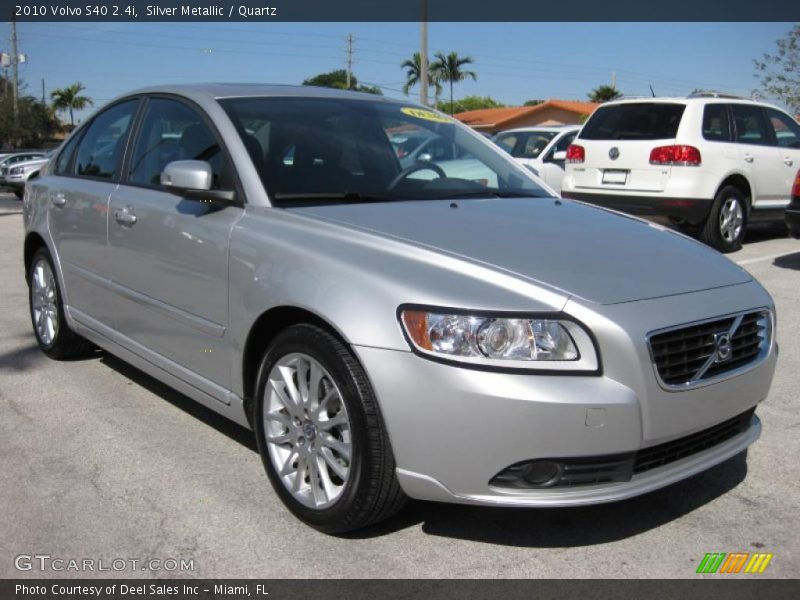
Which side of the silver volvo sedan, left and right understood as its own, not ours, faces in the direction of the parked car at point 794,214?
left

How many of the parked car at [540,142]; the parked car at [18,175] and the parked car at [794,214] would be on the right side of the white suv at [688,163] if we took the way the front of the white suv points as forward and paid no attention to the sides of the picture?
1

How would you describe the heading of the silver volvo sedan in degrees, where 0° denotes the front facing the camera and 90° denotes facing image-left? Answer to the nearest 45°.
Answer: approximately 315°

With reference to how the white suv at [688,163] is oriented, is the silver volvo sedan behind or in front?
behind

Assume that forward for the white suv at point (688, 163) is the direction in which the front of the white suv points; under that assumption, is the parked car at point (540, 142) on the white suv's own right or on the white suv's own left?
on the white suv's own left

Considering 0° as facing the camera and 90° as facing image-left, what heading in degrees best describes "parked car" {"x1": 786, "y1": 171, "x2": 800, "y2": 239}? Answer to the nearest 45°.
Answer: approximately 225°

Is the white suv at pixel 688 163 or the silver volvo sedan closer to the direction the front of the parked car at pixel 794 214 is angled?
the white suv

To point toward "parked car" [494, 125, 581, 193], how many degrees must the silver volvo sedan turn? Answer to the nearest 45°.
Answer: approximately 135° to its left

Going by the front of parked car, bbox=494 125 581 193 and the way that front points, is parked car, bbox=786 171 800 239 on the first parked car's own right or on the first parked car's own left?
on the first parked car's own left

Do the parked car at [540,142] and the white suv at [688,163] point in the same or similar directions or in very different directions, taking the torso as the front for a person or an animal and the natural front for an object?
very different directions
